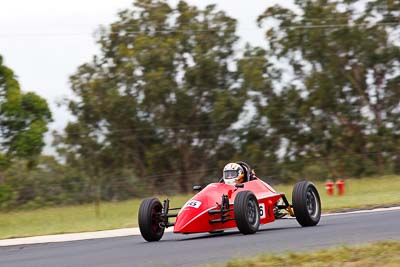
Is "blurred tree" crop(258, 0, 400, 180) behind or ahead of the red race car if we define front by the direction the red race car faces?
behind

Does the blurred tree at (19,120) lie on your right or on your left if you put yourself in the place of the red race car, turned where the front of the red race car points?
on your right

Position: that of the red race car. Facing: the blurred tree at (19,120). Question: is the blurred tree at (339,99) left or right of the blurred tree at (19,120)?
right

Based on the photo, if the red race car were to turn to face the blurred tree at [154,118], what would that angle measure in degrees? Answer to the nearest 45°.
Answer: approximately 135° to its right

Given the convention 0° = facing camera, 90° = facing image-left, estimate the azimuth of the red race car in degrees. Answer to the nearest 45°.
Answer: approximately 45°
